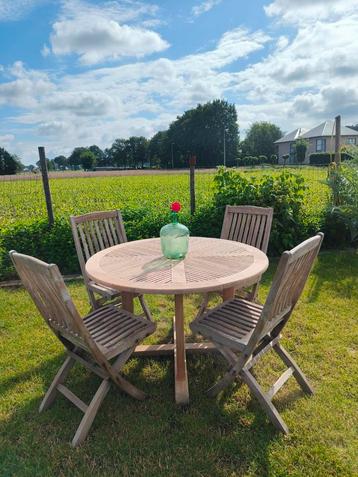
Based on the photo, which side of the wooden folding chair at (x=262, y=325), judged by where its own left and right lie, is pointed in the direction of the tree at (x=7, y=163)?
front

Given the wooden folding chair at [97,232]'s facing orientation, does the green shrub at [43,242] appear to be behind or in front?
behind

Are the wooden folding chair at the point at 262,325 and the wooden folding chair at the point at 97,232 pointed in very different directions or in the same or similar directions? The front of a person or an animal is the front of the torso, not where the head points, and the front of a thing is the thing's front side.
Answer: very different directions

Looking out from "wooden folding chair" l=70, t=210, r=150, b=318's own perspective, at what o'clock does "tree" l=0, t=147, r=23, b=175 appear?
The tree is roughly at 7 o'clock from the wooden folding chair.

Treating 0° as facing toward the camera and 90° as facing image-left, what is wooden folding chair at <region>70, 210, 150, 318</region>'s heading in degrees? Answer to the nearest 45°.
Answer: approximately 315°

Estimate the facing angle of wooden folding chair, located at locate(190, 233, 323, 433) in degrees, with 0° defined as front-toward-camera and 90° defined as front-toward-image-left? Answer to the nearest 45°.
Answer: approximately 135°

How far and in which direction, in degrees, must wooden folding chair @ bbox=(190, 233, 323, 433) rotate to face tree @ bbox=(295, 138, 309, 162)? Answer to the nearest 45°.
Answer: approximately 45° to its right

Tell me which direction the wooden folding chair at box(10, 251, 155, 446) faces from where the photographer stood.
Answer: facing away from the viewer and to the right of the viewer

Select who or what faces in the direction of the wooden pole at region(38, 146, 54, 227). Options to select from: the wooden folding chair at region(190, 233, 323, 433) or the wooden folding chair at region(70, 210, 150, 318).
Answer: the wooden folding chair at region(190, 233, 323, 433)

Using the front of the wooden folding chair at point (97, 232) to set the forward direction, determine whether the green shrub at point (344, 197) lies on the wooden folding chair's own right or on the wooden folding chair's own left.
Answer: on the wooden folding chair's own left

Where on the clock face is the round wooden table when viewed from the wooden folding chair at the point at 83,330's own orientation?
The round wooden table is roughly at 1 o'clock from the wooden folding chair.

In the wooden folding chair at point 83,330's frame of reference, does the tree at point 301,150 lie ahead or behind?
ahead

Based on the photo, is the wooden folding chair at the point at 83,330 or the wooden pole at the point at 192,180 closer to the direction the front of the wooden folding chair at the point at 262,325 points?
the wooden pole

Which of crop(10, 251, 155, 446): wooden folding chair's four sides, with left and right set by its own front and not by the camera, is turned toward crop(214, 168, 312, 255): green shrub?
front
